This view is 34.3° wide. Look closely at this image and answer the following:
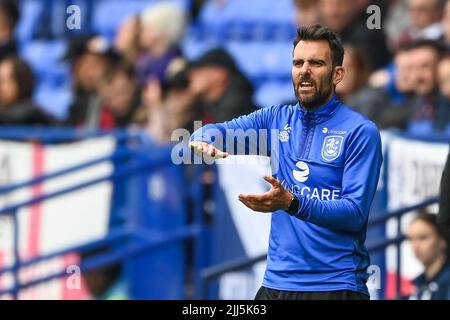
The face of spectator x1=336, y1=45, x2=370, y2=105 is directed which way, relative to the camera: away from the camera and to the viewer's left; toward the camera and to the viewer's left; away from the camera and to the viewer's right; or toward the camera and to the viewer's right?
toward the camera and to the viewer's left

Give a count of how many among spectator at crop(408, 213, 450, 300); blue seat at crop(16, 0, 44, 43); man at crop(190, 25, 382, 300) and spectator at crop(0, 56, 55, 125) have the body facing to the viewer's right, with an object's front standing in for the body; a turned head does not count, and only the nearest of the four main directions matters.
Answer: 0

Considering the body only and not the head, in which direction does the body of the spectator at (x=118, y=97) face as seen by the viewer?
toward the camera

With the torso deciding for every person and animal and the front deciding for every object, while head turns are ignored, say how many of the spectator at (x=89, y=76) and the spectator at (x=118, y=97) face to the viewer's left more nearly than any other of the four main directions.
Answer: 0

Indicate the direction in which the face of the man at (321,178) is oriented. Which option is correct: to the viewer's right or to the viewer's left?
to the viewer's left

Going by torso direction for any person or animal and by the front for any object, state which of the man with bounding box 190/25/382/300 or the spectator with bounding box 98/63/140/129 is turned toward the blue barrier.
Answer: the spectator

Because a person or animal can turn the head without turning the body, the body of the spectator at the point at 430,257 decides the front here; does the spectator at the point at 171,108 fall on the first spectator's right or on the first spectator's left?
on the first spectator's right

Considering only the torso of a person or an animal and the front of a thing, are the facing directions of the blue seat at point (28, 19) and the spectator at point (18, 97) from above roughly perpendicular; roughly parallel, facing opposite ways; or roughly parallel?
roughly parallel

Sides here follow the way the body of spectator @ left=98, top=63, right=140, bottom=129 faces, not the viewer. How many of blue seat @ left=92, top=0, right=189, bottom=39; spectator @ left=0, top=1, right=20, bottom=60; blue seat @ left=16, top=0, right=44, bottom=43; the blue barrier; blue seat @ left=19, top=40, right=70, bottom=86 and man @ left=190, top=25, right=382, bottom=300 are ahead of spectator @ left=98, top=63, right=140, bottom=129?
2

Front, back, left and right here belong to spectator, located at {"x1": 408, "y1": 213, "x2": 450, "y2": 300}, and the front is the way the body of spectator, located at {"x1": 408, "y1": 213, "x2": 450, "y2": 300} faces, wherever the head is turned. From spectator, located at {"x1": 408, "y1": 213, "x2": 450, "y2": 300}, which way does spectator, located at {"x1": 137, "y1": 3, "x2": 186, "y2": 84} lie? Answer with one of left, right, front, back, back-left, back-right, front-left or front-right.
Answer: right

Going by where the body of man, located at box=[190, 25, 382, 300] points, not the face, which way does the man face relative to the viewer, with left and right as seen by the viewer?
facing the viewer and to the left of the viewer

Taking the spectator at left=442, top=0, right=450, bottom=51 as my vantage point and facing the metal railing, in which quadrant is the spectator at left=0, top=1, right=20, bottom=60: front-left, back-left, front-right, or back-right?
front-right

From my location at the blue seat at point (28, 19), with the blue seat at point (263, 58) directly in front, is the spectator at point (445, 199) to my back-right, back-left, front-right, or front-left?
front-right
